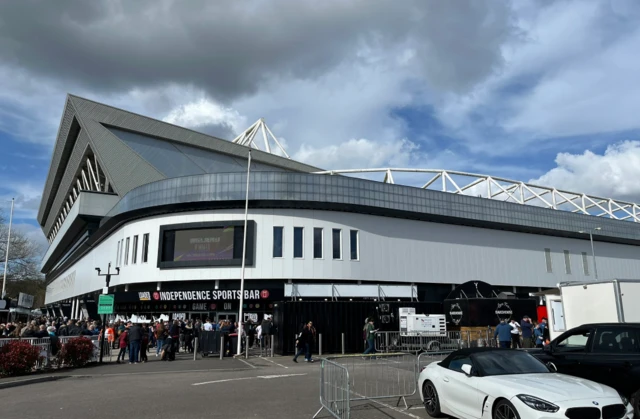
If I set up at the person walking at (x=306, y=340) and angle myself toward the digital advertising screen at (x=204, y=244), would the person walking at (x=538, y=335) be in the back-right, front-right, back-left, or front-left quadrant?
back-right

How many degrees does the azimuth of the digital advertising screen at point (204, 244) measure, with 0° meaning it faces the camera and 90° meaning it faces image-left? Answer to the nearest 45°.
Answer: approximately 0°

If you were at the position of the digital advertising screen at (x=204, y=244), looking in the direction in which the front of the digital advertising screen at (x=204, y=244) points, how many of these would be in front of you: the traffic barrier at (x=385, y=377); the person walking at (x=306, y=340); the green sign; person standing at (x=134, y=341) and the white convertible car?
5

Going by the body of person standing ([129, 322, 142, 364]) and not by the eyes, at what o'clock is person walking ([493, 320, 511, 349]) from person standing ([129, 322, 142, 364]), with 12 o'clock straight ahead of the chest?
person walking ([493, 320, 511, 349]) is roughly at 4 o'clock from person standing ([129, 322, 142, 364]).

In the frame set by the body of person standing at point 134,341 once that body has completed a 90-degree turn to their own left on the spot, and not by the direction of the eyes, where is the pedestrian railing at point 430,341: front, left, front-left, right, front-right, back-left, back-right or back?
back

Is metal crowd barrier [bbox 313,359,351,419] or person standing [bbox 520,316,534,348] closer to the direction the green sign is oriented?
the metal crowd barrier

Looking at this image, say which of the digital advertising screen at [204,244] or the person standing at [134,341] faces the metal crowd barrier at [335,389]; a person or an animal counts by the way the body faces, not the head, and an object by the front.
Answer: the digital advertising screen

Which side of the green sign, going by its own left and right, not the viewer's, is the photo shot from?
front

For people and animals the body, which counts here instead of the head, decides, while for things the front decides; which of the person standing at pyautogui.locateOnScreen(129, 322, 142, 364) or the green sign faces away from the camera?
the person standing

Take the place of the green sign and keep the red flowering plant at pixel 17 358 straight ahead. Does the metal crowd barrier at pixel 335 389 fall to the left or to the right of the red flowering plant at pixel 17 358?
left

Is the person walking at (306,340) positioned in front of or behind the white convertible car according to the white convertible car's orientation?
behind

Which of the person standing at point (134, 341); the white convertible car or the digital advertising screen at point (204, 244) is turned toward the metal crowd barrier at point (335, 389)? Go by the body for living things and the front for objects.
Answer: the digital advertising screen

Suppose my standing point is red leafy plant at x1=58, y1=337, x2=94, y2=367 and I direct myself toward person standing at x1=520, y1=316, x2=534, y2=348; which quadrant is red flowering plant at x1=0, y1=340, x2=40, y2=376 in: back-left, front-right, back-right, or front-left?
back-right
